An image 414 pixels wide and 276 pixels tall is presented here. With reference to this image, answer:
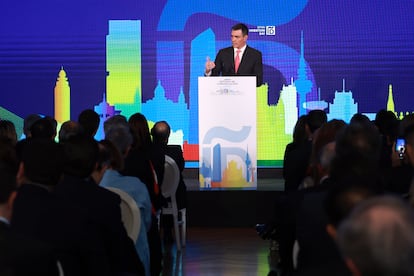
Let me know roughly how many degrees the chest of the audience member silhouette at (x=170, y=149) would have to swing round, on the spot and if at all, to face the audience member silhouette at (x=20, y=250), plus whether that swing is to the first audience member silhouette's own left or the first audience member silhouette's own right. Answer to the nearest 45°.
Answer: approximately 180°

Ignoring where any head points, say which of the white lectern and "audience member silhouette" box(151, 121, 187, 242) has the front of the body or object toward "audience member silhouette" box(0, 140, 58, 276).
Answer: the white lectern

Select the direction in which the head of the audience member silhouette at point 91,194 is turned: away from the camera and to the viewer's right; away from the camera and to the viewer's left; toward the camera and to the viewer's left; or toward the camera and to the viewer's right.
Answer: away from the camera and to the viewer's right

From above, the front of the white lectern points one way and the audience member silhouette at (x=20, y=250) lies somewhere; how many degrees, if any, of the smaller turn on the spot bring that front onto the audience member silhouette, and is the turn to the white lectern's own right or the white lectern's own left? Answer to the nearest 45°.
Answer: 0° — it already faces them

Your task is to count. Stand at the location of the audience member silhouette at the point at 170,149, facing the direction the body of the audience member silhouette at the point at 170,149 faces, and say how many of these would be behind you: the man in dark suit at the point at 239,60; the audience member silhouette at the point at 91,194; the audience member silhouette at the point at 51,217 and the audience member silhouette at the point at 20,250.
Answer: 3

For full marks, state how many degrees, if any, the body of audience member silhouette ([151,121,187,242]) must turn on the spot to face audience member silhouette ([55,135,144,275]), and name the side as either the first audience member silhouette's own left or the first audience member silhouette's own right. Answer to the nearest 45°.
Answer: approximately 180°

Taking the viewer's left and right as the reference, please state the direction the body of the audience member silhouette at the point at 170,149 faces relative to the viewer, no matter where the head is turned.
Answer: facing away from the viewer

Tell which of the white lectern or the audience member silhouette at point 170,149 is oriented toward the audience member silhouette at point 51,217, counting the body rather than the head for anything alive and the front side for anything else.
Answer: the white lectern

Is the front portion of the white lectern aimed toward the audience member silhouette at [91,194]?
yes

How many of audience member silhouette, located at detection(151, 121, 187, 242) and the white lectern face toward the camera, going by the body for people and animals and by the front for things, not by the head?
1

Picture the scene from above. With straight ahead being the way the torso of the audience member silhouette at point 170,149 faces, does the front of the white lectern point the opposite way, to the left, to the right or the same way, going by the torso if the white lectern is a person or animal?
the opposite way

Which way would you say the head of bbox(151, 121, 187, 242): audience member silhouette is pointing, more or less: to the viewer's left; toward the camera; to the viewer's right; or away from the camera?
away from the camera

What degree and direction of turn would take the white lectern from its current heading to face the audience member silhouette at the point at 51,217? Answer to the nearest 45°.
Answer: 0° — it already faces them
